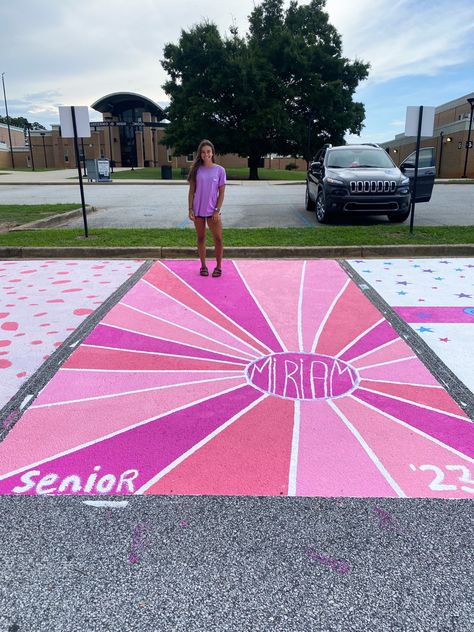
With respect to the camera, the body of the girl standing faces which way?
toward the camera

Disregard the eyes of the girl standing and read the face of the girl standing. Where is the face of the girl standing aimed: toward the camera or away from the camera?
toward the camera

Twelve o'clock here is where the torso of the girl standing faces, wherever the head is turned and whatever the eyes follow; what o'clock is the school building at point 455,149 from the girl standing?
The school building is roughly at 7 o'clock from the girl standing.

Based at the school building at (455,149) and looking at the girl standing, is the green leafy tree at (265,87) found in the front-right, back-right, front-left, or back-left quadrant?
front-right

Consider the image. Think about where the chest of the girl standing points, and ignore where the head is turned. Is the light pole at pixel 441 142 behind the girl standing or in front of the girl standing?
behind

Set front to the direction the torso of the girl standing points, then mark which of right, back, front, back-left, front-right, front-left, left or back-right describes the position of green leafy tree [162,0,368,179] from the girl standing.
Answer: back

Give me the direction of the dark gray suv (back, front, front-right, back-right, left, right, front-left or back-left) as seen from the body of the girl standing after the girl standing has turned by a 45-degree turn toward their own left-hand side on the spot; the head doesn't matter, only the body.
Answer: left
